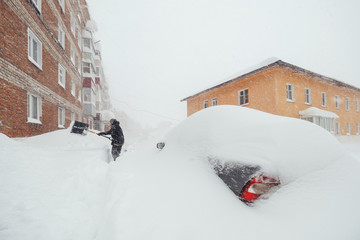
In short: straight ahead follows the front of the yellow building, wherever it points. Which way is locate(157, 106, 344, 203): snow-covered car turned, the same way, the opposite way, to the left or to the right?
the opposite way

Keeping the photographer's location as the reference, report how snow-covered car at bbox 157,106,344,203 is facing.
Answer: facing away from the viewer and to the left of the viewer

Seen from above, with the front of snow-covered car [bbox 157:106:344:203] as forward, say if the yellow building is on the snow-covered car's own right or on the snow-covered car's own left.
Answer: on the snow-covered car's own right

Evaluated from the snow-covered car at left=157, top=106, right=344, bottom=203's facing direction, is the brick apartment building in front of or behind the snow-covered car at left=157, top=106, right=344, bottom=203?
in front

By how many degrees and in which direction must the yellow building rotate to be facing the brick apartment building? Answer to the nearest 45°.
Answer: approximately 90° to its right
